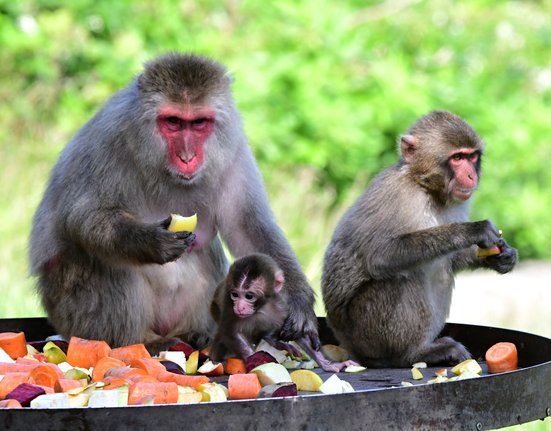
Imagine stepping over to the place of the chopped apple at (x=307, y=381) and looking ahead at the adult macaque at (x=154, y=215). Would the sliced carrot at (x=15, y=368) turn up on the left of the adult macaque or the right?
left

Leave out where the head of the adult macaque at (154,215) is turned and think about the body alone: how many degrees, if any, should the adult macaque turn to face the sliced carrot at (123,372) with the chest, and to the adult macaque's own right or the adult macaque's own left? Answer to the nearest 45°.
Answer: approximately 45° to the adult macaque's own right

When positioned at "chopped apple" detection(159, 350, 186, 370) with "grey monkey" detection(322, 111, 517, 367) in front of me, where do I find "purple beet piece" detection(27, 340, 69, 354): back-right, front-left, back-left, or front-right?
back-left

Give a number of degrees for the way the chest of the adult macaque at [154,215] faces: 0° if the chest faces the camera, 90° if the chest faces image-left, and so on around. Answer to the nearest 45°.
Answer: approximately 315°

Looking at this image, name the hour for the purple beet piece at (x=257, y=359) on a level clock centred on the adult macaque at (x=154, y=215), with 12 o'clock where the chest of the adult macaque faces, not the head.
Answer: The purple beet piece is roughly at 12 o'clock from the adult macaque.

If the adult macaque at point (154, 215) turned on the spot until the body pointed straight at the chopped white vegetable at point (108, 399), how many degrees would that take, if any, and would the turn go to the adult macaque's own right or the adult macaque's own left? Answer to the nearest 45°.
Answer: approximately 45° to the adult macaque's own right

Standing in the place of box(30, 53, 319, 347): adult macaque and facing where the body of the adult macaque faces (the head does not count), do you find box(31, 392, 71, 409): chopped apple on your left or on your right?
on your right

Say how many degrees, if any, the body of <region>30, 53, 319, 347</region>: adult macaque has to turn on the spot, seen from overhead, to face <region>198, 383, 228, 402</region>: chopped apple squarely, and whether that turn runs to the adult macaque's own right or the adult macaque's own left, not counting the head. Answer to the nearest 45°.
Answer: approximately 45° to the adult macaque's own right

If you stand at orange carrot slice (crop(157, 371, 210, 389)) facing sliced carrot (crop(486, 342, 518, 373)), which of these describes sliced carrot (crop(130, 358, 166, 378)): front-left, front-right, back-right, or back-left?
back-left
